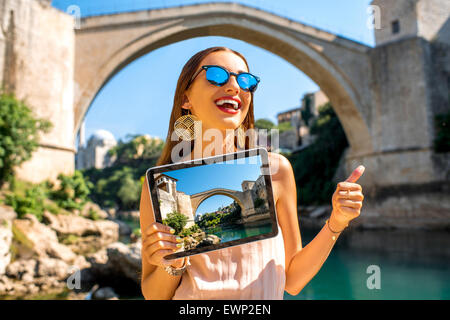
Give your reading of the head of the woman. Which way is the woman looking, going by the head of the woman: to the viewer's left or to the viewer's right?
to the viewer's right

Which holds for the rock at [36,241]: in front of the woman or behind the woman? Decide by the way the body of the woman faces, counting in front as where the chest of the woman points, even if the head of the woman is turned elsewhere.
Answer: behind

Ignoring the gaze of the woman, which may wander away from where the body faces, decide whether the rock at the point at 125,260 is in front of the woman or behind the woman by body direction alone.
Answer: behind

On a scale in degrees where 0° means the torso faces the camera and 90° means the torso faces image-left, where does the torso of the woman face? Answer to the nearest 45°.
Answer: approximately 0°

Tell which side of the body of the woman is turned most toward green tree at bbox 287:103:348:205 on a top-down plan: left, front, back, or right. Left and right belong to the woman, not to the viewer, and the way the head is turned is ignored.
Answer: back

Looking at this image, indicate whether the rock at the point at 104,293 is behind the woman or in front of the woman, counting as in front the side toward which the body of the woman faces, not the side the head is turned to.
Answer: behind

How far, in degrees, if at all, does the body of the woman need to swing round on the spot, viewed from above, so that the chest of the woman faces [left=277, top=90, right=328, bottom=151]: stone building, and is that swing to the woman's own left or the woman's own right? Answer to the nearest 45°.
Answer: approximately 180°

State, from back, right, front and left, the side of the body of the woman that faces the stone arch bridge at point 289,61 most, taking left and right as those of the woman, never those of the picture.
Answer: back
